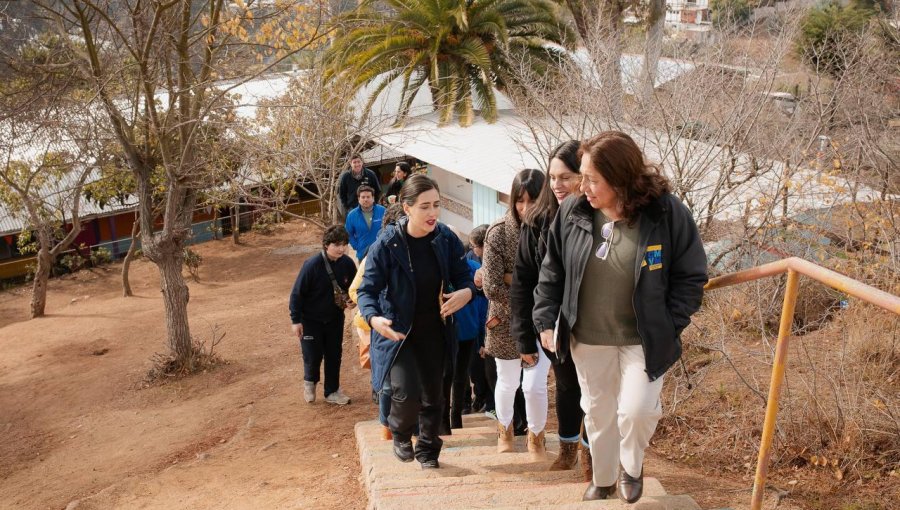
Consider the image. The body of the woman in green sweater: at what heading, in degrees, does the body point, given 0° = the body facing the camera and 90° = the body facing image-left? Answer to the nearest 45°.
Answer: approximately 45°

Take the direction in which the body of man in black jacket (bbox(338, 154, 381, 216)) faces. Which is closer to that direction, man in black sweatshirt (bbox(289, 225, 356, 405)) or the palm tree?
the man in black sweatshirt

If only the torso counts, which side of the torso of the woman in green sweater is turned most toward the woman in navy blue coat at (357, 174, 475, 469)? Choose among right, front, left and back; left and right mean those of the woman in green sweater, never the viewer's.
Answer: right

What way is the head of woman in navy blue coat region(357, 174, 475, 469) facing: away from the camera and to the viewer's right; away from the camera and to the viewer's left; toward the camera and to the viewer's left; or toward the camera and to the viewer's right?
toward the camera and to the viewer's right

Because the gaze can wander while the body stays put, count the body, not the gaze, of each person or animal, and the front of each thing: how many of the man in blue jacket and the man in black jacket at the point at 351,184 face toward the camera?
2

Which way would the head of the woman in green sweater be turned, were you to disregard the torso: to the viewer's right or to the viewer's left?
to the viewer's left

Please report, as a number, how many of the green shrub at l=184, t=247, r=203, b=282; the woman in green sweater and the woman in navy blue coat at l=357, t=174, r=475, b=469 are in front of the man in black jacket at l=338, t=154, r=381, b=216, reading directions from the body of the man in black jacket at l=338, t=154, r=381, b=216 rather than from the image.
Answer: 2

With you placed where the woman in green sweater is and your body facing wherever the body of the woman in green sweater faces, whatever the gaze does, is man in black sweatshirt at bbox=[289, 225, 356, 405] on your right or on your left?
on your right

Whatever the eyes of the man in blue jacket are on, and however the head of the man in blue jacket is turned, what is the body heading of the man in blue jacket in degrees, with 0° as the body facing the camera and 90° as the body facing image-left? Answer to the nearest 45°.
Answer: approximately 0°

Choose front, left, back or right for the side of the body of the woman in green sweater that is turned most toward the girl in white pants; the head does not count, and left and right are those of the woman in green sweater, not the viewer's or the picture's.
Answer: right
